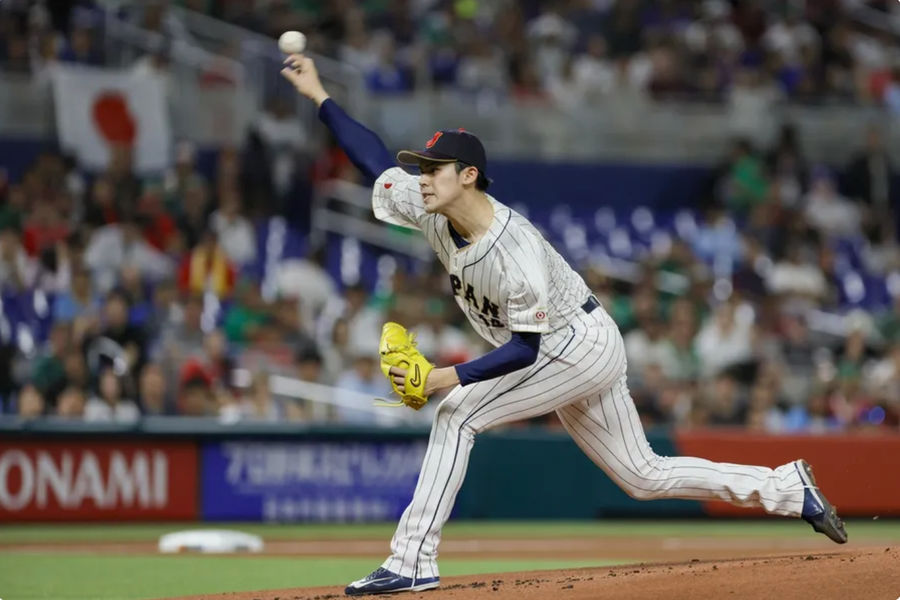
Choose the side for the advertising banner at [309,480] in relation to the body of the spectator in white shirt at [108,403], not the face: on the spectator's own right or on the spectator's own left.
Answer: on the spectator's own left

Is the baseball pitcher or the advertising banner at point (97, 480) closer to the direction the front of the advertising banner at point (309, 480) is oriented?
the baseball pitcher

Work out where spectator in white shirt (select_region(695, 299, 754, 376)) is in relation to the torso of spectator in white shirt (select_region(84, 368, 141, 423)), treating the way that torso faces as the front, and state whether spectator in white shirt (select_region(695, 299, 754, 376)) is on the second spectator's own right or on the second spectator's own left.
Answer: on the second spectator's own left

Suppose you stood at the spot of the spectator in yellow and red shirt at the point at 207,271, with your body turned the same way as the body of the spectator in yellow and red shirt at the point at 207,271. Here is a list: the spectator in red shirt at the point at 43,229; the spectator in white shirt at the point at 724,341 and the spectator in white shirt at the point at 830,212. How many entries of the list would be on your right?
1

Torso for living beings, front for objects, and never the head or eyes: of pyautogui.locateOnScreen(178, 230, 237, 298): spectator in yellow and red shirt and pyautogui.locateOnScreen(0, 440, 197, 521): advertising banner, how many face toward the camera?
2

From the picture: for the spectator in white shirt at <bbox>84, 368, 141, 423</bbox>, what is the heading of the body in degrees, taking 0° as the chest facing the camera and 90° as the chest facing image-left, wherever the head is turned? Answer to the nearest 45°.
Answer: approximately 0°

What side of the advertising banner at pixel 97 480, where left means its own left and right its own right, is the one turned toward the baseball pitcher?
front

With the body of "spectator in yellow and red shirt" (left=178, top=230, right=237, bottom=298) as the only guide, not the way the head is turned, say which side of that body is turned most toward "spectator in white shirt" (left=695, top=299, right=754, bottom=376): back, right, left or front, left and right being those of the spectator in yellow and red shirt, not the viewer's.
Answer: left
